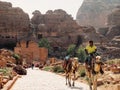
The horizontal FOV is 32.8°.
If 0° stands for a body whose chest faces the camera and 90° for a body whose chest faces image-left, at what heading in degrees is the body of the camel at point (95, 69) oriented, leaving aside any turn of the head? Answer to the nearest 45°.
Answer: approximately 315°
